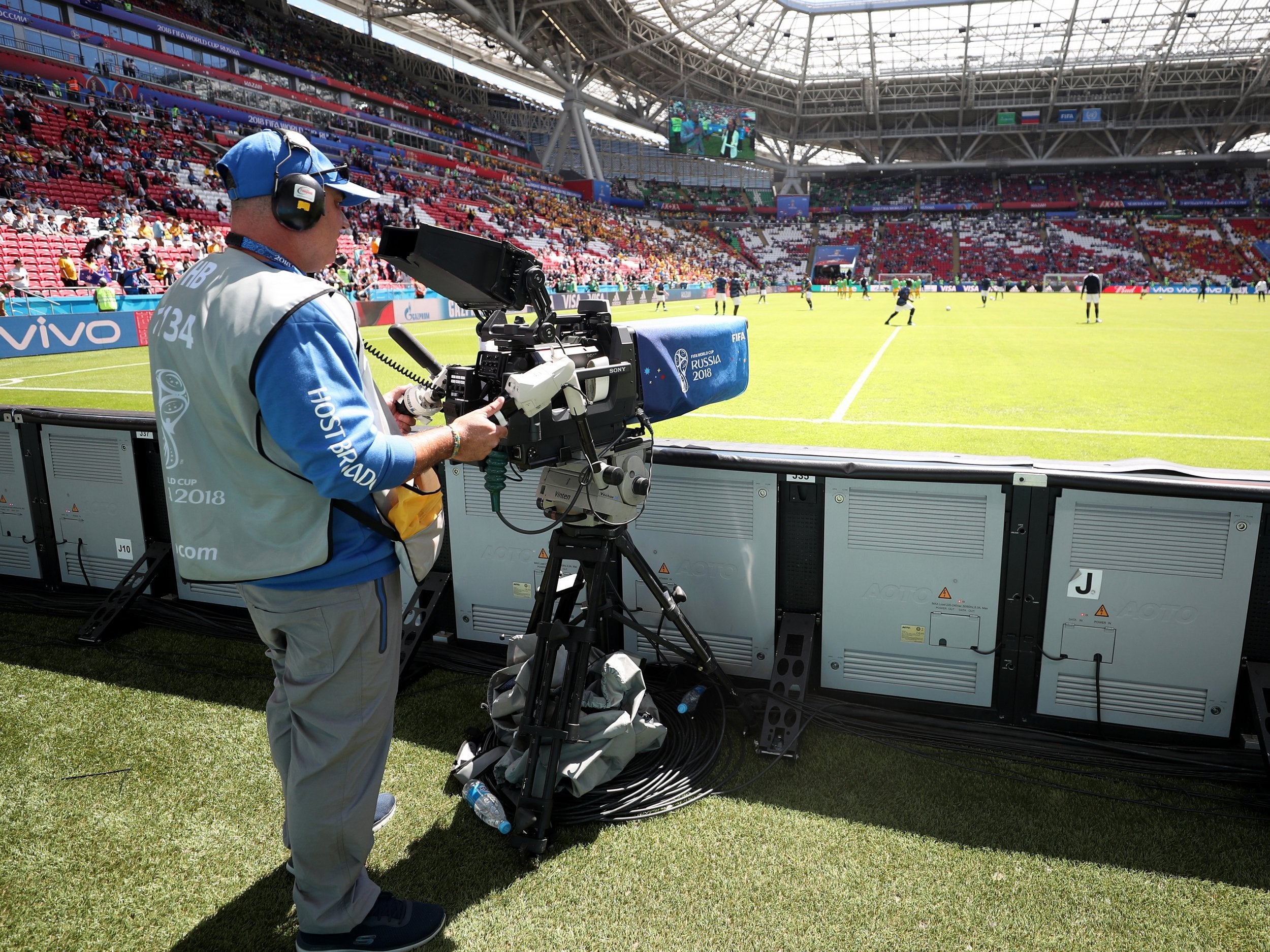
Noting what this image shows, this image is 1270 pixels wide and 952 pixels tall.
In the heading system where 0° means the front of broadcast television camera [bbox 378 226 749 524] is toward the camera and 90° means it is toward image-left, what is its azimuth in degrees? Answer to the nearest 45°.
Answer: approximately 225°

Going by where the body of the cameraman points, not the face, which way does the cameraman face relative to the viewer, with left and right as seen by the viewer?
facing away from the viewer and to the right of the viewer

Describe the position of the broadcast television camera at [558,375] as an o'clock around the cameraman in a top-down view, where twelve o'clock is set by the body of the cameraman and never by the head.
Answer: The broadcast television camera is roughly at 1 o'clock from the cameraman.

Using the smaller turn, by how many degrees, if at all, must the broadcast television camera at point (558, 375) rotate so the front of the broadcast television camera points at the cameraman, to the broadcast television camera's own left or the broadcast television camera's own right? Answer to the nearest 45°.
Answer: approximately 180°

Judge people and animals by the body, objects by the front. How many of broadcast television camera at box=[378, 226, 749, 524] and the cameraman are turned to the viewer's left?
0

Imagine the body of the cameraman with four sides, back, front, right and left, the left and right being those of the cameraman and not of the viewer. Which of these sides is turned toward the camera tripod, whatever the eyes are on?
front
